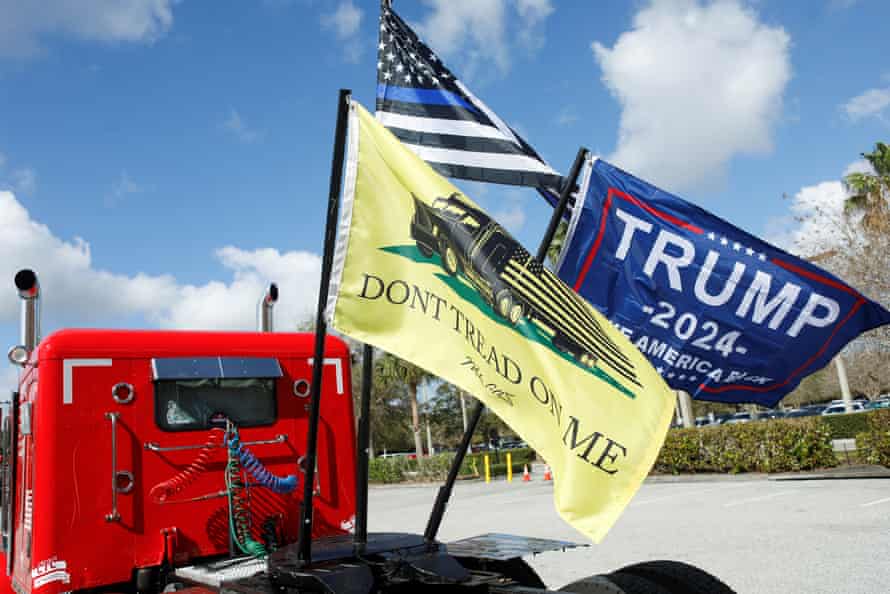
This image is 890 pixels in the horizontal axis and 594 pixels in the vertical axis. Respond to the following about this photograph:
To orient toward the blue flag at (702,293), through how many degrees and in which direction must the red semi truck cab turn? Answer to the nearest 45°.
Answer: approximately 180°

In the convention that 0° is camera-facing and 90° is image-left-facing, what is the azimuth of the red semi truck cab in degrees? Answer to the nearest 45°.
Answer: approximately 135°

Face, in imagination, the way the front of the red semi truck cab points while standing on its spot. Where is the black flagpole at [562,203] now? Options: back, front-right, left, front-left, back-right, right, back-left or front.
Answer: back

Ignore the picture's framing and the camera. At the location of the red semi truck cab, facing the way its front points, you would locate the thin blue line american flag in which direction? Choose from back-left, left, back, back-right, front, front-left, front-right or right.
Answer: back

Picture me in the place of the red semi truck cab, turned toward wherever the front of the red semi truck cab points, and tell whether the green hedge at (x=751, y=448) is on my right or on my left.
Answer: on my right

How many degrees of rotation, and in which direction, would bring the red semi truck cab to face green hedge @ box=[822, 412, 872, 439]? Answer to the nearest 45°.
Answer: approximately 90° to its right
